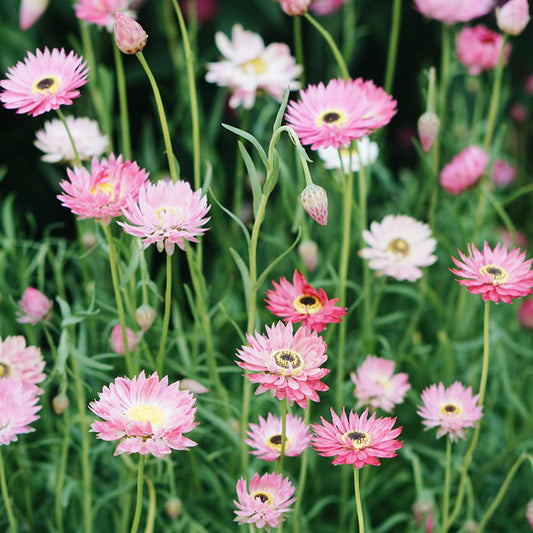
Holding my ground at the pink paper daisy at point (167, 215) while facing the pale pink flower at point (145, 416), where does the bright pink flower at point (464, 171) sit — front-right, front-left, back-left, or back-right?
back-left

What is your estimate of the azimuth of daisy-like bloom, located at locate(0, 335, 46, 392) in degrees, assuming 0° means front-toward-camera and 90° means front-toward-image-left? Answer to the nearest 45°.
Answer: approximately 0°

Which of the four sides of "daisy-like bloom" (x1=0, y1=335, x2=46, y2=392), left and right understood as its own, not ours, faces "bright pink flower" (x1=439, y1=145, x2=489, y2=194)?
left

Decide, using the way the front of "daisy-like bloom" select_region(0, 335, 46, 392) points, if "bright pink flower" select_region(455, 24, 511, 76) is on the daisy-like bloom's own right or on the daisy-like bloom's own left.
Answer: on the daisy-like bloom's own left
